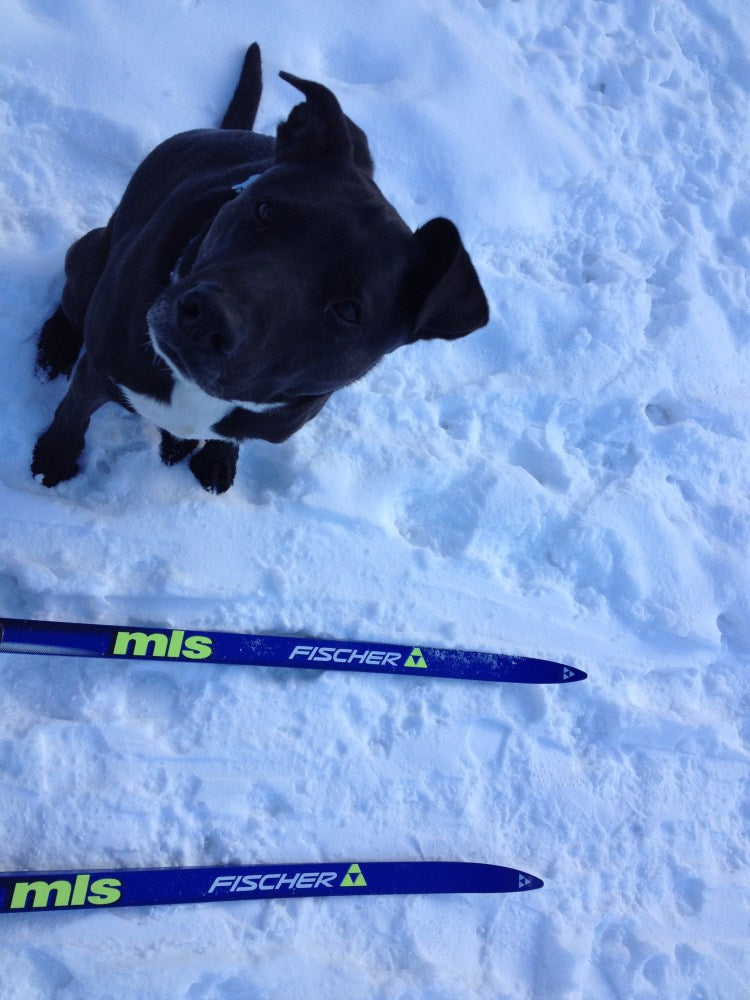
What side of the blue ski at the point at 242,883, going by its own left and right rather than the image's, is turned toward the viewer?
right

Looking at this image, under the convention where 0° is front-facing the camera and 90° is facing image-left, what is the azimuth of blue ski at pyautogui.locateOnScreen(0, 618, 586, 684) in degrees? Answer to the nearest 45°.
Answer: approximately 270°

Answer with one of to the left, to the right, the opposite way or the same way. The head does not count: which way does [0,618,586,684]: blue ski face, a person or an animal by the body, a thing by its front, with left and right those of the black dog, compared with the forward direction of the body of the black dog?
to the left

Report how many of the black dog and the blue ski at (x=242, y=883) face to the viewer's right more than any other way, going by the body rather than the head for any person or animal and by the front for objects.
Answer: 1

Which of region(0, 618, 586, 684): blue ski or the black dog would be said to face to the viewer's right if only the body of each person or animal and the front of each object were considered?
the blue ski
